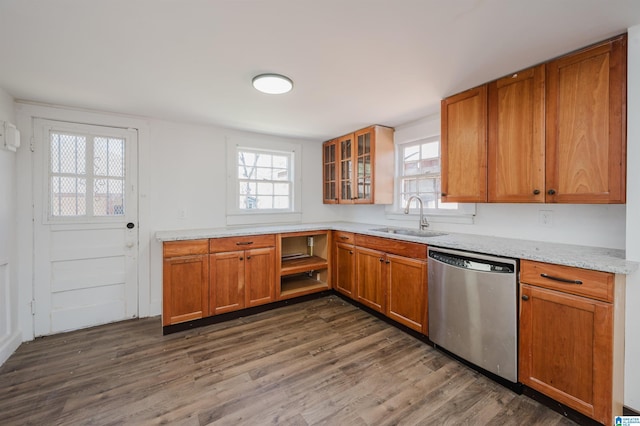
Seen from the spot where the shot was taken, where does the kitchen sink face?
facing the viewer and to the left of the viewer

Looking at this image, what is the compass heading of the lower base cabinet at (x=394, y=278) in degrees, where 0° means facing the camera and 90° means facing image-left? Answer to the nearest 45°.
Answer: approximately 45°

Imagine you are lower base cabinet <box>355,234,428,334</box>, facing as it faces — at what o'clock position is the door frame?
The door frame is roughly at 1 o'clock from the lower base cabinet.

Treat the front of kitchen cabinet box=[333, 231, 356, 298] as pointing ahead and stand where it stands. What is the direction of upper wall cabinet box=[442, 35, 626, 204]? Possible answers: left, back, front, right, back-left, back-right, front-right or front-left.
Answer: left

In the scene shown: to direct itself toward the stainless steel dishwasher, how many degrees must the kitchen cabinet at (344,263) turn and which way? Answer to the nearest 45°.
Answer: approximately 90° to its left

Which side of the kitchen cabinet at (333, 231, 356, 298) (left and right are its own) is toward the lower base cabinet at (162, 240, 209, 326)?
front

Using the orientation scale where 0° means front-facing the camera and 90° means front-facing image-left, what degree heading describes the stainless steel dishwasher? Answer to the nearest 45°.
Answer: approximately 45°

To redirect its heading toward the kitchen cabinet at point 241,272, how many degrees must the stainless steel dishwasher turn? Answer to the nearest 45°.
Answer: approximately 45° to its right

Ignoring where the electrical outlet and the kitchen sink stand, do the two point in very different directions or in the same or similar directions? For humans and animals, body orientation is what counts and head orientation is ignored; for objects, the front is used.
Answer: same or similar directions

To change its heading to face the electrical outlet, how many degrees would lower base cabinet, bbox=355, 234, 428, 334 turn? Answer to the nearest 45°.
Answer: approximately 135° to its left
